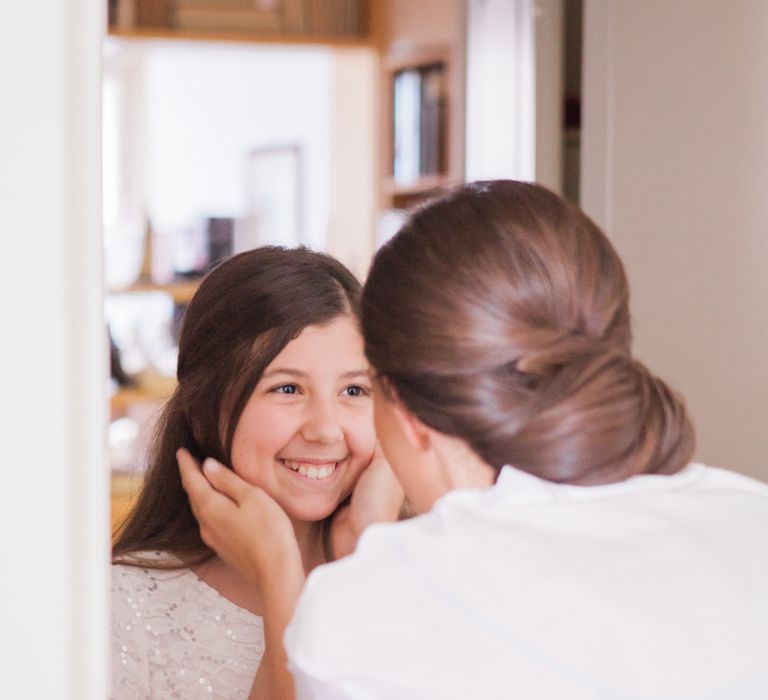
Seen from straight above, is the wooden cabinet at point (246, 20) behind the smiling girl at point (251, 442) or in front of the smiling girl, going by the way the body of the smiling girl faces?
behind

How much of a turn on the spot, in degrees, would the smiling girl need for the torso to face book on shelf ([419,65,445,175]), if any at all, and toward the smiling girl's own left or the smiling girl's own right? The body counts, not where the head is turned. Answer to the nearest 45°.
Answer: approximately 135° to the smiling girl's own left

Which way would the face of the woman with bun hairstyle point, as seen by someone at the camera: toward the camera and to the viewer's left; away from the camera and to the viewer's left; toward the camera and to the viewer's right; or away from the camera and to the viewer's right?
away from the camera and to the viewer's left

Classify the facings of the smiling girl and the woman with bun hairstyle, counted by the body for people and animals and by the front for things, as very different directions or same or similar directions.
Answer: very different directions

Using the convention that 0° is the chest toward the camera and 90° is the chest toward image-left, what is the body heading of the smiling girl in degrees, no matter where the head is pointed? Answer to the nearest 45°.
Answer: approximately 315°

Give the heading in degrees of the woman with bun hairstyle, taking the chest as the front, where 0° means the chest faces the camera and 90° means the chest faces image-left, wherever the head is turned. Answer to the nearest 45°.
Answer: approximately 135°

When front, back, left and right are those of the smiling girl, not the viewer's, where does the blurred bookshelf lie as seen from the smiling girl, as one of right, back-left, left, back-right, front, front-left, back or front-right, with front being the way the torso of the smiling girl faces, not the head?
back-left
